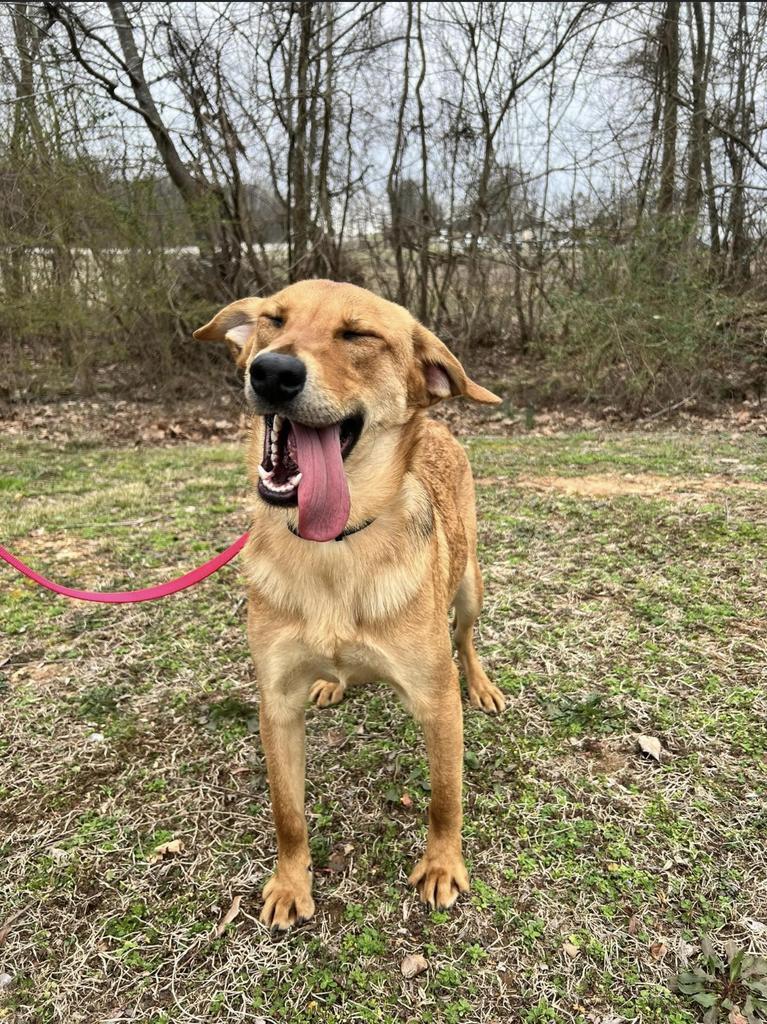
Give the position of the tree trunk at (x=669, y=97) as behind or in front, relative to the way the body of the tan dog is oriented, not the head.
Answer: behind

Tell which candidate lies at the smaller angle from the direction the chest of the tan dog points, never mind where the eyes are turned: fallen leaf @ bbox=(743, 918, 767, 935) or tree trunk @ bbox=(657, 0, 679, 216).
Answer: the fallen leaf

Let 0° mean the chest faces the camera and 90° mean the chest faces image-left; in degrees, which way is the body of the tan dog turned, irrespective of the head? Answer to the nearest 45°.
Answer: approximately 0°

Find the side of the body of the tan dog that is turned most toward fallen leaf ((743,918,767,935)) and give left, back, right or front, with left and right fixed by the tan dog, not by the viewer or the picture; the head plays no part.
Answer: left
